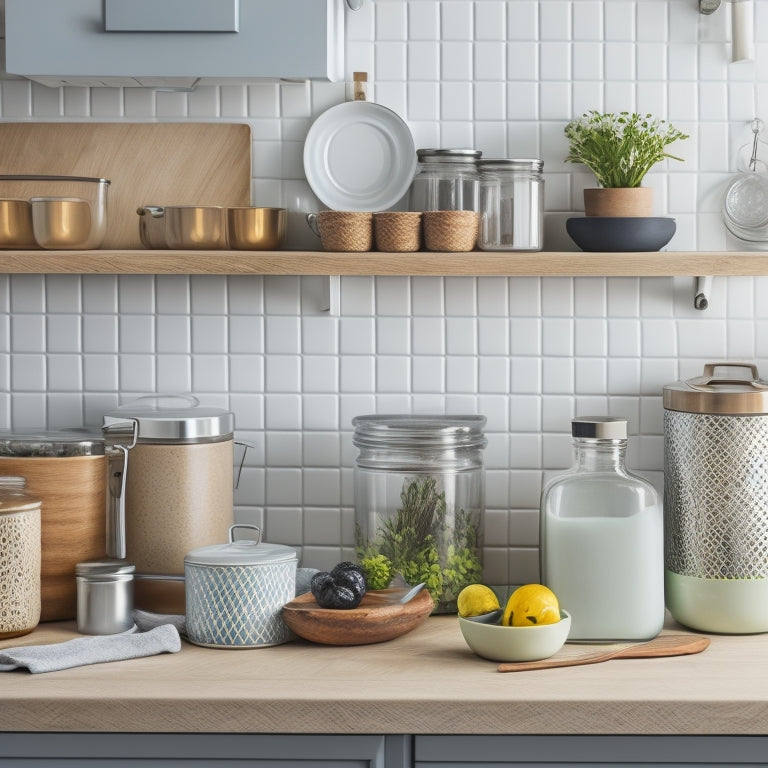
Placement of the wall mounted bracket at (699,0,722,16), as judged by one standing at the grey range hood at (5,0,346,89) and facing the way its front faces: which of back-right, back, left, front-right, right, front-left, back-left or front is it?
left

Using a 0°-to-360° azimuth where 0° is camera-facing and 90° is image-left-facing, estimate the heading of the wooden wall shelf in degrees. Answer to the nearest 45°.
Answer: approximately 0°

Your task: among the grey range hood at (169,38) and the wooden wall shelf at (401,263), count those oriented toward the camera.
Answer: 2

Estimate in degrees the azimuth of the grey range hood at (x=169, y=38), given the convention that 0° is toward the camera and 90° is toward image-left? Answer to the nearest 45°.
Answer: approximately 0°
